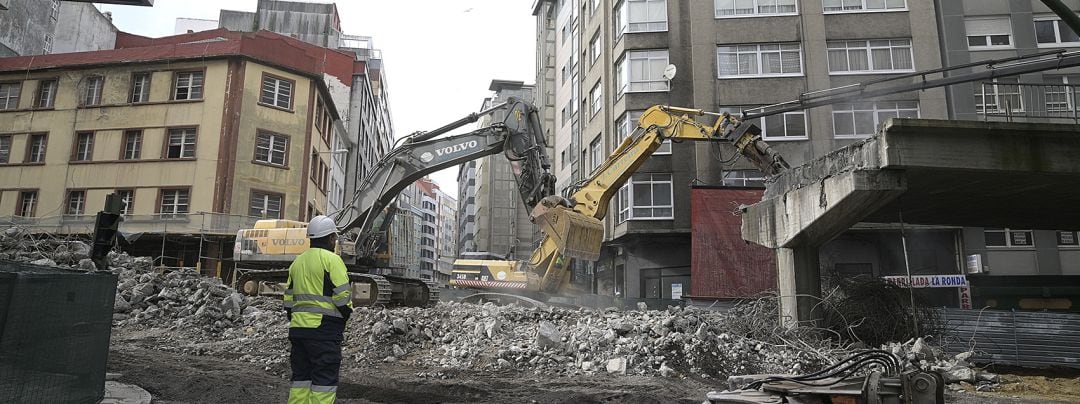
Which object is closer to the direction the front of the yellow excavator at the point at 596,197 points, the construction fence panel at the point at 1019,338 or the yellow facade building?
the construction fence panel

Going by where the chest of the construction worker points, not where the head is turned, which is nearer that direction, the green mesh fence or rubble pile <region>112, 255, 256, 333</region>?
the rubble pile

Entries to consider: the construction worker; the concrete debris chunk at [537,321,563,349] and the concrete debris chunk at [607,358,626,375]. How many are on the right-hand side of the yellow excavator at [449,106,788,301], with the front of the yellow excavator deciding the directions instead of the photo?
3

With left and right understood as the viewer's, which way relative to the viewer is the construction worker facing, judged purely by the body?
facing away from the viewer and to the right of the viewer

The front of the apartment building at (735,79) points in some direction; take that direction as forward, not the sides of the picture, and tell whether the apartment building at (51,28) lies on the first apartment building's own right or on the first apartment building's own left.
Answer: on the first apartment building's own right

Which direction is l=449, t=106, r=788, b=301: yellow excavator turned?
to the viewer's right

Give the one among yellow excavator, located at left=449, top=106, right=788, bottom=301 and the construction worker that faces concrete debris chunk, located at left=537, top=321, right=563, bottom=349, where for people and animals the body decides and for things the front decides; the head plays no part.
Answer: the construction worker

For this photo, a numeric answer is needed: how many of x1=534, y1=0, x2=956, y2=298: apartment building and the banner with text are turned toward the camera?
2
